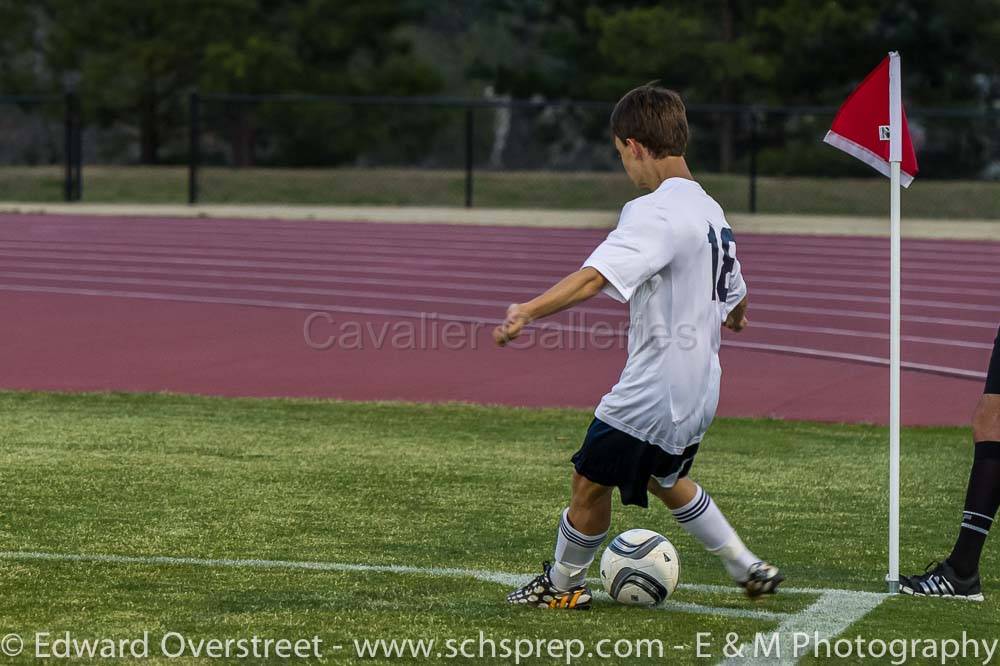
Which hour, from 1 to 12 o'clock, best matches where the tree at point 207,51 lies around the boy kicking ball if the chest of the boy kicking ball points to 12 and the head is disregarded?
The tree is roughly at 1 o'clock from the boy kicking ball.

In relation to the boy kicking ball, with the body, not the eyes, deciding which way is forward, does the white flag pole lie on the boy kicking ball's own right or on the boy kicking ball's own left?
on the boy kicking ball's own right

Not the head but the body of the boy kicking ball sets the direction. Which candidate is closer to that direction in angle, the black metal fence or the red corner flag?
the black metal fence

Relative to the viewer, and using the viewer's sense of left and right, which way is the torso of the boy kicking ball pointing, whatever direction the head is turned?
facing away from the viewer and to the left of the viewer

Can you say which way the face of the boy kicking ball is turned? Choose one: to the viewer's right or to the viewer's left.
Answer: to the viewer's left

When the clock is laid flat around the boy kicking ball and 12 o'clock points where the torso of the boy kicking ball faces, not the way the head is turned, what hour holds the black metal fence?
The black metal fence is roughly at 1 o'clock from the boy kicking ball.

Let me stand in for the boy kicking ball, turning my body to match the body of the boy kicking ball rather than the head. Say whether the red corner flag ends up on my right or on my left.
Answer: on my right
